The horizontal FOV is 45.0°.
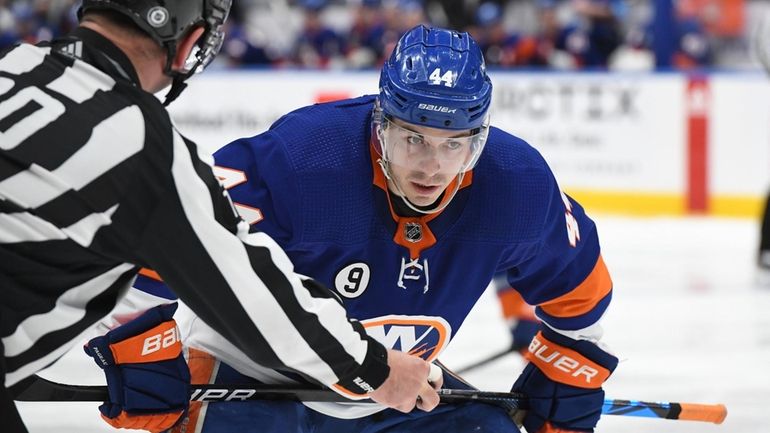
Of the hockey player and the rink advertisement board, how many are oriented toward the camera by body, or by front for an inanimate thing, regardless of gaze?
2

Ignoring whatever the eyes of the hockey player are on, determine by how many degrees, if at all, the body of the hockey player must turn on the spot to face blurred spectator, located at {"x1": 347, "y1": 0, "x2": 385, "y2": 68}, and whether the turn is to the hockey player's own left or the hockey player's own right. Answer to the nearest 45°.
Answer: approximately 180°

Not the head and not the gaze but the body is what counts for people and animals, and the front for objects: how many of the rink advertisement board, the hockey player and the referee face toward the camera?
2

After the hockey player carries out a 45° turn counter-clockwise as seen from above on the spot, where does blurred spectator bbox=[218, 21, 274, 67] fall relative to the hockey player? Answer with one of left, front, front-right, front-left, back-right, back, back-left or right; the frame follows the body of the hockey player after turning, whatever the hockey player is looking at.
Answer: back-left

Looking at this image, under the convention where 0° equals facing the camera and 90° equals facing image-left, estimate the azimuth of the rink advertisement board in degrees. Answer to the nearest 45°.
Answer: approximately 0°

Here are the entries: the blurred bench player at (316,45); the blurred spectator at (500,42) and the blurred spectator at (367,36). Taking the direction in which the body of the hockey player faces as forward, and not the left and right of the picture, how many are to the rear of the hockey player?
3

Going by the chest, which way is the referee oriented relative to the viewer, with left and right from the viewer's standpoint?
facing away from the viewer and to the right of the viewer

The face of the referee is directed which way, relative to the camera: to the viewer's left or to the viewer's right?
to the viewer's right

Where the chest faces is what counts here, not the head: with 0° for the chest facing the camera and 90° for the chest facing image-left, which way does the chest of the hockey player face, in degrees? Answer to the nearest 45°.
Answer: approximately 0°
